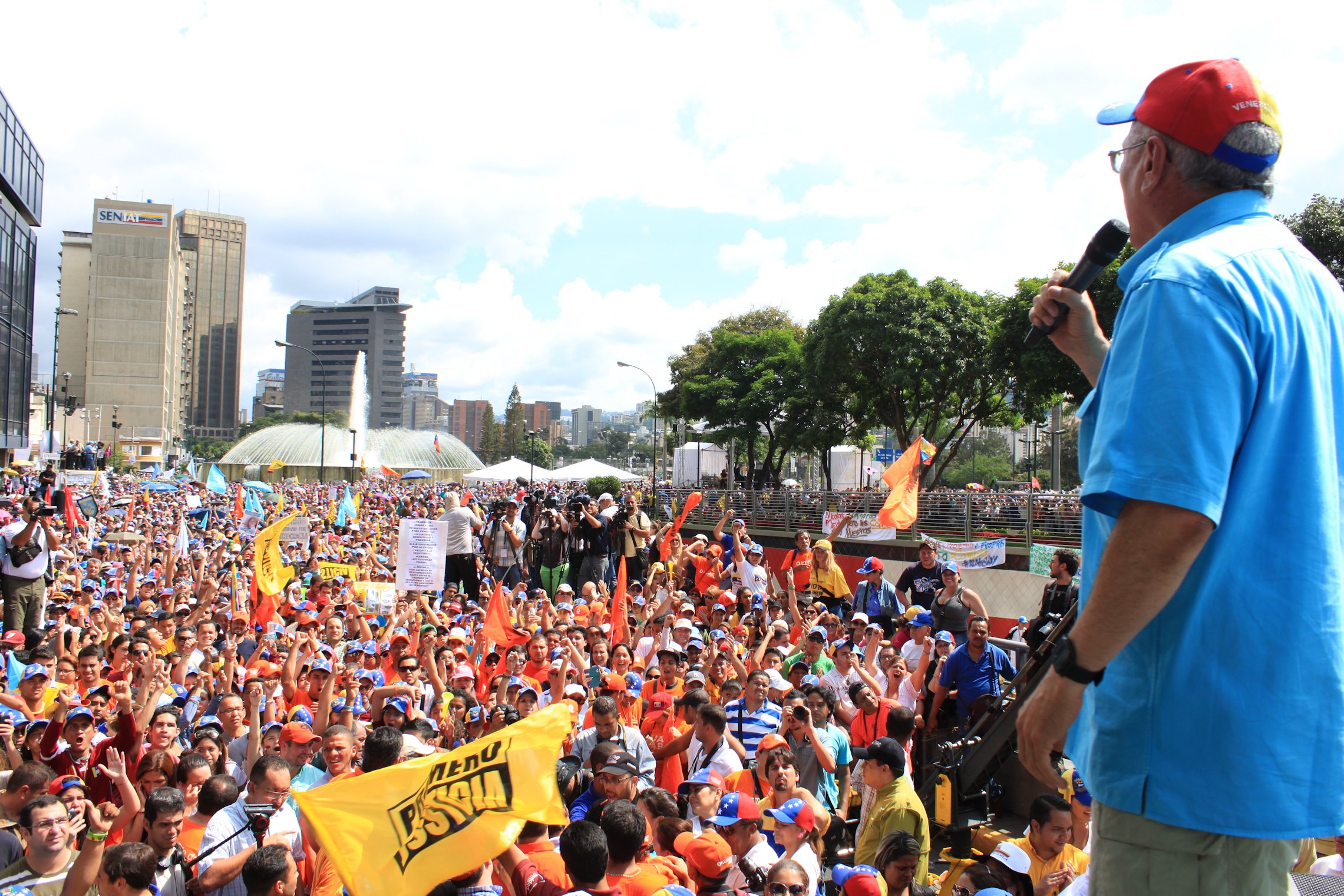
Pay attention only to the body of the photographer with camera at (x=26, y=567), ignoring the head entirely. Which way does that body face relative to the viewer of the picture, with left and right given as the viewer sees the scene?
facing the viewer and to the right of the viewer

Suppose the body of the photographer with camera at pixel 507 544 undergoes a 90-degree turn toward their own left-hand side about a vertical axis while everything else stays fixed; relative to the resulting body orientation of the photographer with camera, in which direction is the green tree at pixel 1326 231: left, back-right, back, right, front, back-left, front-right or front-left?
front

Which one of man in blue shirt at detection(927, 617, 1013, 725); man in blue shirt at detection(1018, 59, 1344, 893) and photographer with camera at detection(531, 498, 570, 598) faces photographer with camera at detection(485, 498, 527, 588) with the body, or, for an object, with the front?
man in blue shirt at detection(1018, 59, 1344, 893)

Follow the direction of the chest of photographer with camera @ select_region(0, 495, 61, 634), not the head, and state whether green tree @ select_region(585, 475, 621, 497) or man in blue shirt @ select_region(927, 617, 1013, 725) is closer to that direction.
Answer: the man in blue shirt

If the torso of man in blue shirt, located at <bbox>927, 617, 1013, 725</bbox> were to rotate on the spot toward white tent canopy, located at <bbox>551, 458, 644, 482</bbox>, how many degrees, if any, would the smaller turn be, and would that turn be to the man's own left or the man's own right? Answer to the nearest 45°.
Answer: approximately 135° to the man's own right

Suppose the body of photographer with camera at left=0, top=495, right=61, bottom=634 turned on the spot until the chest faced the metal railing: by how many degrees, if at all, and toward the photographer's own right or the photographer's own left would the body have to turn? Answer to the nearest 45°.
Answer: approximately 45° to the photographer's own left

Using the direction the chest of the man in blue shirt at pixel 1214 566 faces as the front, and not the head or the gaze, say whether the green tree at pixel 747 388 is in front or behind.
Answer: in front

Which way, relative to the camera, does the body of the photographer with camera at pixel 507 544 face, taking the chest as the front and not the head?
toward the camera

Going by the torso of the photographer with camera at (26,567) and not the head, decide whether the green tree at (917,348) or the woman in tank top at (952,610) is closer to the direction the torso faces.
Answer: the woman in tank top

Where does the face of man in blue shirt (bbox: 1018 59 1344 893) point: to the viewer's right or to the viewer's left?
to the viewer's left

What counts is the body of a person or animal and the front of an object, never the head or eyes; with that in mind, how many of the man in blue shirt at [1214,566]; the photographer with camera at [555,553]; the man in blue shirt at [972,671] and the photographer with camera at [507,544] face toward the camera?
3

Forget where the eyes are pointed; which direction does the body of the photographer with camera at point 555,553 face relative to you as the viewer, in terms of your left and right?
facing the viewer

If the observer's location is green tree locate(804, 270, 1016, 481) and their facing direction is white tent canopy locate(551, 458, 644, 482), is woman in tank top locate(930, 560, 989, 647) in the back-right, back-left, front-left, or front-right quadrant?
back-left

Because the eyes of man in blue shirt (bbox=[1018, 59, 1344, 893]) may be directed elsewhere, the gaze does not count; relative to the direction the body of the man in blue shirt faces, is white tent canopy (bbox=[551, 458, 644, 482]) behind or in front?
in front

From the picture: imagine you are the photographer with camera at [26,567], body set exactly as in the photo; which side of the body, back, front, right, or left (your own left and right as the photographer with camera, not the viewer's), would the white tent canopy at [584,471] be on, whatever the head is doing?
left

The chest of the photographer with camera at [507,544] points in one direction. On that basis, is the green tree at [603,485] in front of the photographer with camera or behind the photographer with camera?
behind
